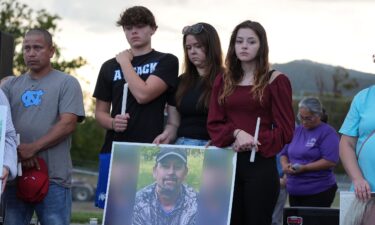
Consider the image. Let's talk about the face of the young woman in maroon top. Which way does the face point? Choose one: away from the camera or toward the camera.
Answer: toward the camera

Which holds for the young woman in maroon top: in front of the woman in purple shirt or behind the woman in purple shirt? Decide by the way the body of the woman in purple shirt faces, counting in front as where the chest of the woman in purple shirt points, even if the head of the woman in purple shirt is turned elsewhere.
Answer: in front

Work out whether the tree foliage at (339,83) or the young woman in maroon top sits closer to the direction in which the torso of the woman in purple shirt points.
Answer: the young woman in maroon top

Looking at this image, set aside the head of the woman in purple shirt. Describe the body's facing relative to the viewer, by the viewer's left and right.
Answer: facing the viewer and to the left of the viewer

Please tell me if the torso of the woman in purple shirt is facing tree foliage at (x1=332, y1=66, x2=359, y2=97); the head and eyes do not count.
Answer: no
